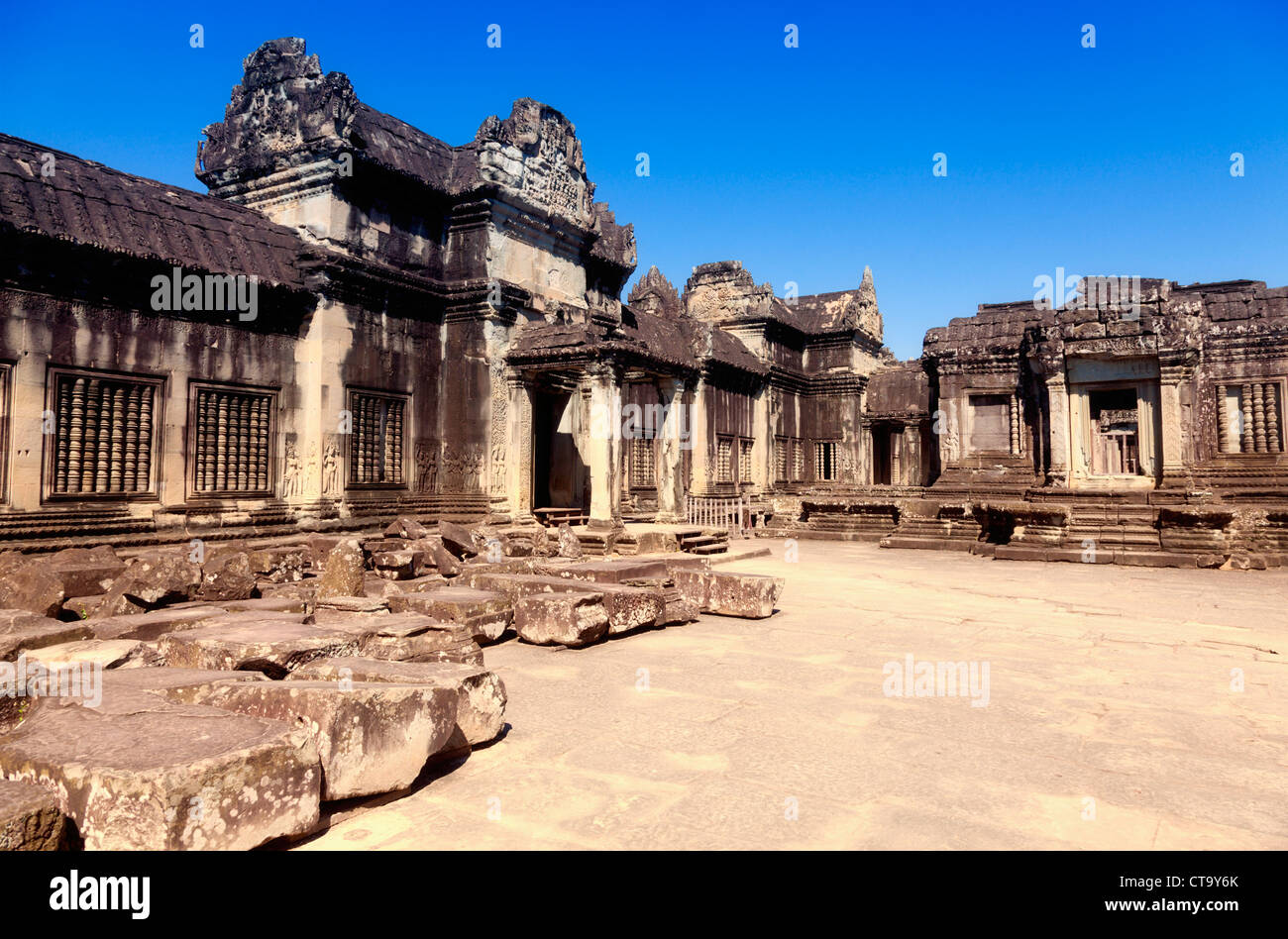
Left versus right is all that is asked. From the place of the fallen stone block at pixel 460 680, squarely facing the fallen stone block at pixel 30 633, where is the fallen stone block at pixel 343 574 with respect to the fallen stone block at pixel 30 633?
right

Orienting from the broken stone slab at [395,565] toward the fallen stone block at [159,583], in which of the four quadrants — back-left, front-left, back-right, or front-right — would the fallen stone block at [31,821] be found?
front-left

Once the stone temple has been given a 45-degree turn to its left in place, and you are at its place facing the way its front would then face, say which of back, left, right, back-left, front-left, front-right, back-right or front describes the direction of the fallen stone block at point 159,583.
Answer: right

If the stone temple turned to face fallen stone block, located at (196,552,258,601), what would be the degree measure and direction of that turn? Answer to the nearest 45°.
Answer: approximately 45° to its right

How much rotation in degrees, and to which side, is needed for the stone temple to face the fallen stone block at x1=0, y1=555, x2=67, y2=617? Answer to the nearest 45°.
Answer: approximately 45° to its right

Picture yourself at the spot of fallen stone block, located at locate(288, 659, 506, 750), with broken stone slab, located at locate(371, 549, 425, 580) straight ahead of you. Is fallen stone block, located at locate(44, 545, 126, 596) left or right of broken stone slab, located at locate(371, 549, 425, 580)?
left

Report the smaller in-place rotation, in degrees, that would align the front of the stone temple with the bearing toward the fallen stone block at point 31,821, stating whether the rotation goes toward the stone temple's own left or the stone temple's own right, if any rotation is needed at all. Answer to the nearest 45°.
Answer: approximately 45° to the stone temple's own right

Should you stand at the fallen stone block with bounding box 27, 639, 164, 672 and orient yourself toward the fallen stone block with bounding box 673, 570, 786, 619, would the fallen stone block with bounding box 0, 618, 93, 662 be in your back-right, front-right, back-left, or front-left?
back-left
